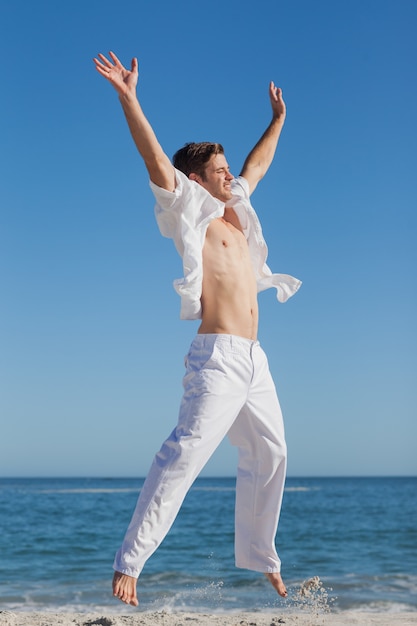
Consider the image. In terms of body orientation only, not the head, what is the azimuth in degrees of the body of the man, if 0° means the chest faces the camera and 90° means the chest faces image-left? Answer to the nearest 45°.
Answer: approximately 315°

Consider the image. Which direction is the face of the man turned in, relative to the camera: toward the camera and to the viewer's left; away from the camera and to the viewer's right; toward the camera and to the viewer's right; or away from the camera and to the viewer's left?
toward the camera and to the viewer's right
